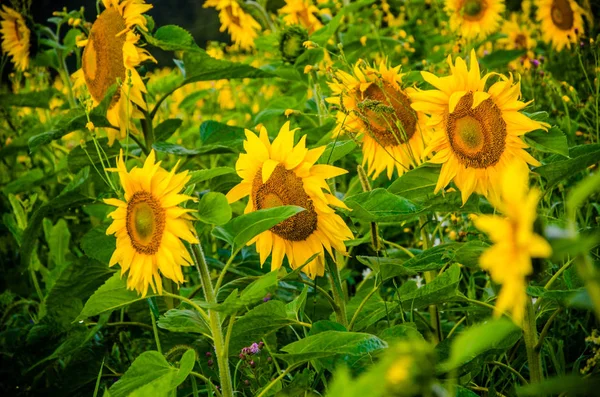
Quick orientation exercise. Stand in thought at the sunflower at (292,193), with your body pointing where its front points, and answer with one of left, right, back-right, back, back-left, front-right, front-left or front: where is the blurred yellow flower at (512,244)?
front-left

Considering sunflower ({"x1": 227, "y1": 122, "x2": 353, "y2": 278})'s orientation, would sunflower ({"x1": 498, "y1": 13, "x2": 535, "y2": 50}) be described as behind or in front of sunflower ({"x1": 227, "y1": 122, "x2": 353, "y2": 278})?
behind

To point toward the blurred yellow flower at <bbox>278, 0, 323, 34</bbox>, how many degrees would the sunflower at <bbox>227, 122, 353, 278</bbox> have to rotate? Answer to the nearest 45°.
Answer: approximately 135° to its right

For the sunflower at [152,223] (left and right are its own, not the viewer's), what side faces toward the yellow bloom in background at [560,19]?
back

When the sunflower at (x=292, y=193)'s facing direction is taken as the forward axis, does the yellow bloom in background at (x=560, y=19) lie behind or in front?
behind

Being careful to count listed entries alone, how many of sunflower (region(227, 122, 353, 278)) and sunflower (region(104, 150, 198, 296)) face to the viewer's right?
0

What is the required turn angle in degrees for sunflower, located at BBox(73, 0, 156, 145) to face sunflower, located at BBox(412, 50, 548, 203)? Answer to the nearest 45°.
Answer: approximately 90° to its left
